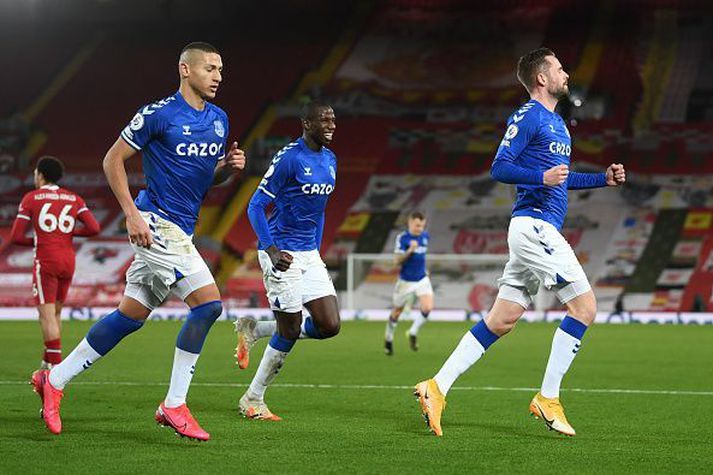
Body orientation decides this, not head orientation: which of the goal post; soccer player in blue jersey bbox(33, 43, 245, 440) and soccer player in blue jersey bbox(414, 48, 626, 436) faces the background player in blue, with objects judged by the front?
the goal post

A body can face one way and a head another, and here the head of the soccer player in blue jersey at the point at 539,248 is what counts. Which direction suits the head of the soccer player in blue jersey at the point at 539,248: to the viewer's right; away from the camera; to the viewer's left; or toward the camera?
to the viewer's right

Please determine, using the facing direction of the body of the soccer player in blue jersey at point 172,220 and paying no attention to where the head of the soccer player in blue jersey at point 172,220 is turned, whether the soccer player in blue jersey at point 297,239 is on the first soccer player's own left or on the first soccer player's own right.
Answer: on the first soccer player's own left

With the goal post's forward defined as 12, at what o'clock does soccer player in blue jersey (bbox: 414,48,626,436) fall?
The soccer player in blue jersey is roughly at 12 o'clock from the goal post.

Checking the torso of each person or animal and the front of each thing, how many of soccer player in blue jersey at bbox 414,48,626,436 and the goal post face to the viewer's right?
1

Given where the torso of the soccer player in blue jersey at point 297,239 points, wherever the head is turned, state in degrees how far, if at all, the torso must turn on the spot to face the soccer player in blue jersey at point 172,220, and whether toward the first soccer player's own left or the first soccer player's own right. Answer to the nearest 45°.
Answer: approximately 90° to the first soccer player's own right

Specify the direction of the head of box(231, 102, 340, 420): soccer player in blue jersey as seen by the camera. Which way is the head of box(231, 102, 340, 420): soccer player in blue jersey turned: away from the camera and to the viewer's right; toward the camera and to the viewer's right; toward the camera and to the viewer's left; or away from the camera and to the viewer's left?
toward the camera and to the viewer's right

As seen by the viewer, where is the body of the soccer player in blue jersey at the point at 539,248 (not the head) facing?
to the viewer's right

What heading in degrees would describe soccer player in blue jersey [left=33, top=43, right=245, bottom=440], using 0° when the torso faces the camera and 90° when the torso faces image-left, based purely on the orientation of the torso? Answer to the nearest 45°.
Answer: approximately 315°

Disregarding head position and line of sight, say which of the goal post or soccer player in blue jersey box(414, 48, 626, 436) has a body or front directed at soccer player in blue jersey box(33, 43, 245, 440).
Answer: the goal post

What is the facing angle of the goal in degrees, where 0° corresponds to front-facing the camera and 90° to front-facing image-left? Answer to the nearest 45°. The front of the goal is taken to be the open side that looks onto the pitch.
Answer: approximately 0°

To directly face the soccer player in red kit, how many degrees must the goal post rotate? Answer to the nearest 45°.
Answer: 0° — it already faces them
